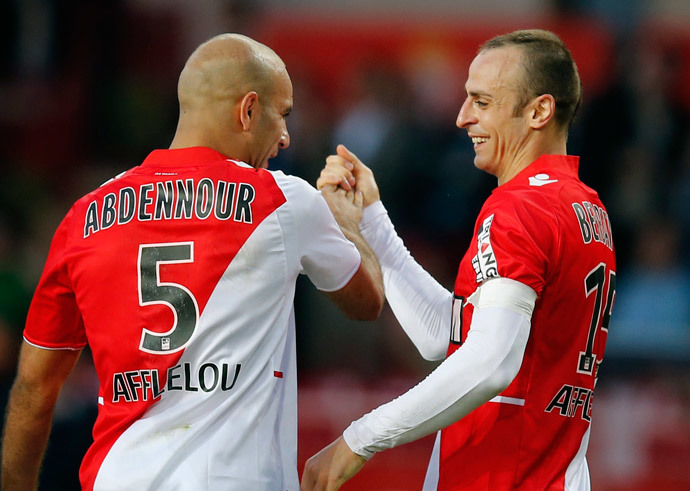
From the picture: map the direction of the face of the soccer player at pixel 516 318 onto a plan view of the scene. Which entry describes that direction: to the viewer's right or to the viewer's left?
to the viewer's left

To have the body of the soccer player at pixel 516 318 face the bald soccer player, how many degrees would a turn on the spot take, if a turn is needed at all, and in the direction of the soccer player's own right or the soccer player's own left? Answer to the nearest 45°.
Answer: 0° — they already face them

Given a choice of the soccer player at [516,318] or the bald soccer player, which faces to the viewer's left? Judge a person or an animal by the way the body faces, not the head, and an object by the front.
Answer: the soccer player

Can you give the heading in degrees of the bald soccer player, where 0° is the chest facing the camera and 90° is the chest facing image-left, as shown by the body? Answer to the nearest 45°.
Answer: approximately 225°

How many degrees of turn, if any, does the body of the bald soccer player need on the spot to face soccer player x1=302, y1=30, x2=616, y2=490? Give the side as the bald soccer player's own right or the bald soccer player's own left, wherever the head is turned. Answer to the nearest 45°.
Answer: approximately 45° to the bald soccer player's own right

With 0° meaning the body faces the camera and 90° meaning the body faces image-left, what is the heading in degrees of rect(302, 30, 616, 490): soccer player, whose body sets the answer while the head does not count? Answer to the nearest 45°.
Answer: approximately 90°
